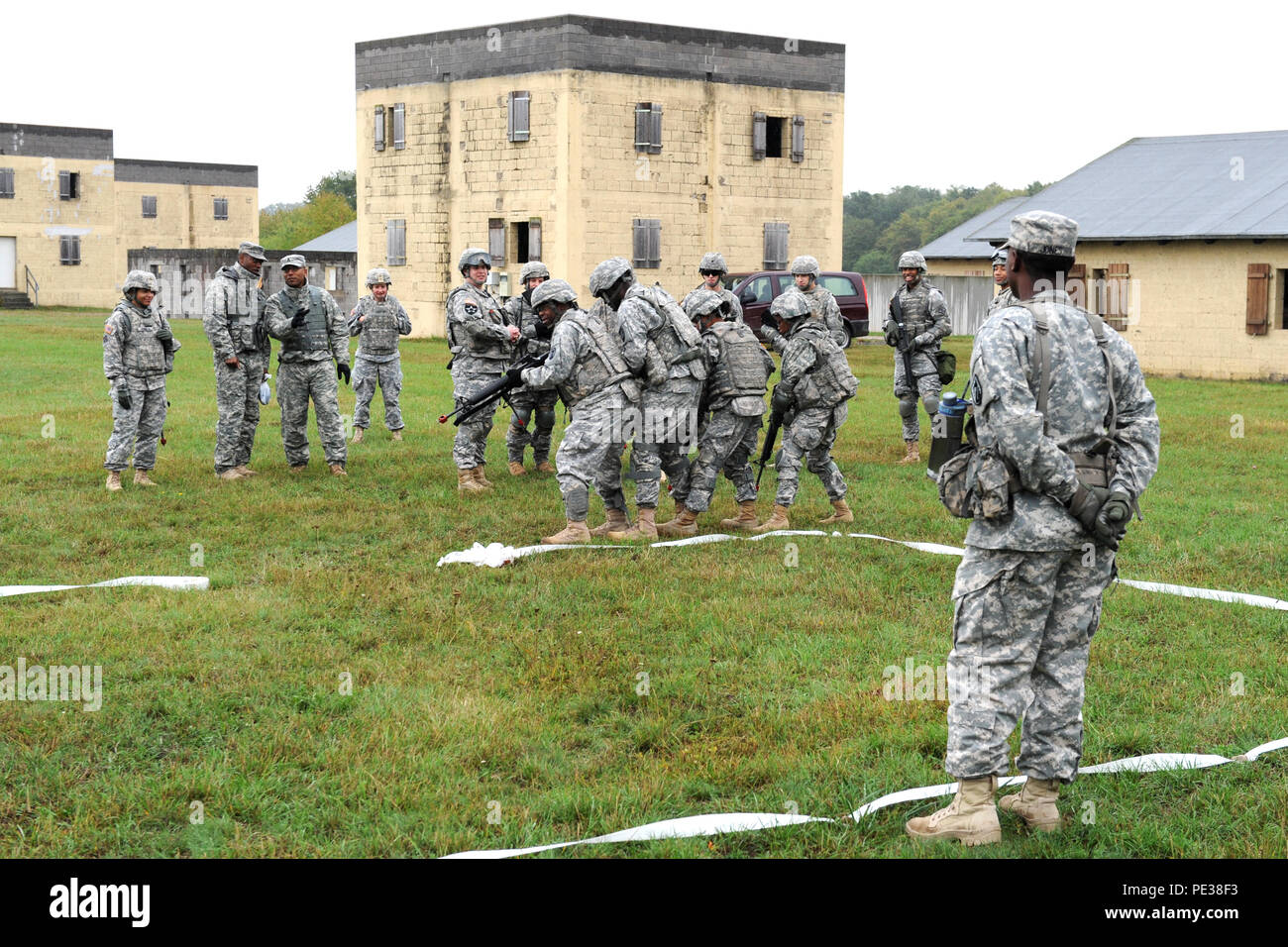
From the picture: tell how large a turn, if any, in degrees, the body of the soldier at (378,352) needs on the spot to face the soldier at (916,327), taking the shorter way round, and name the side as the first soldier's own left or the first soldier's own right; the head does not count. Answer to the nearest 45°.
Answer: approximately 45° to the first soldier's own left

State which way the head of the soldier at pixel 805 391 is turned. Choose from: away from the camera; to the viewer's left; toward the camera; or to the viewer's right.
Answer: to the viewer's left

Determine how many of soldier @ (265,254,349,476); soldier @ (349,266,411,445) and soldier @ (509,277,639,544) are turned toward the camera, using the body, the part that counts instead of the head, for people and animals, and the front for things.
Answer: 2

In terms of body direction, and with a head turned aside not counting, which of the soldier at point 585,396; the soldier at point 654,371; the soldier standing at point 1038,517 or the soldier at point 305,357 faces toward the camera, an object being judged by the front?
the soldier at point 305,357

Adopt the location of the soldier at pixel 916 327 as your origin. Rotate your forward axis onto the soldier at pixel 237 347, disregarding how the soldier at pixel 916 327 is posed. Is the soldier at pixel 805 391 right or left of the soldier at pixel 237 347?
left

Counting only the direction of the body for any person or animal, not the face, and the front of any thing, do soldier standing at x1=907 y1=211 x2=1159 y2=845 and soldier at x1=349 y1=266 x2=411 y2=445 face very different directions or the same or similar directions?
very different directions

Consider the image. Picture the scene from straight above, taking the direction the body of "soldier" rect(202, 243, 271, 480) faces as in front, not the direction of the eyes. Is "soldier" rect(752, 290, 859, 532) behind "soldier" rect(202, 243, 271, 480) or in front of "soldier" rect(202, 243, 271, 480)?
in front

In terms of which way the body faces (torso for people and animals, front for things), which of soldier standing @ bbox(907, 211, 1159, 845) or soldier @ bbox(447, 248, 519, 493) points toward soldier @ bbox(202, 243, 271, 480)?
the soldier standing

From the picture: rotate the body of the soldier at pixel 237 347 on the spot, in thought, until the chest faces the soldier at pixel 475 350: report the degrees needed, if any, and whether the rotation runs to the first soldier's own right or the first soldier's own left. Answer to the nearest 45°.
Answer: approximately 45° to the first soldier's own left

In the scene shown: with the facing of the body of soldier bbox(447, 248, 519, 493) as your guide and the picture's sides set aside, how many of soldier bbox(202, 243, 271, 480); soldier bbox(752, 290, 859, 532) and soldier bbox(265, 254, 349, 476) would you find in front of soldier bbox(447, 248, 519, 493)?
1
